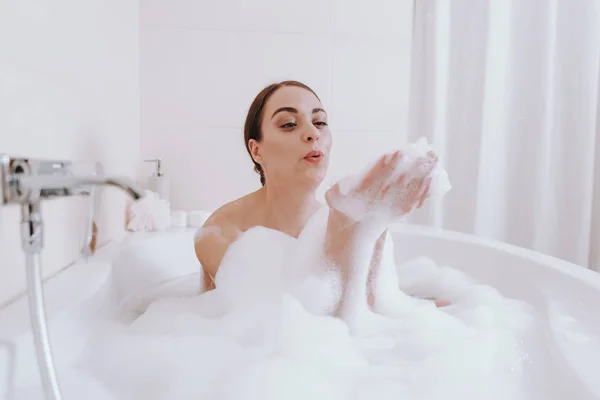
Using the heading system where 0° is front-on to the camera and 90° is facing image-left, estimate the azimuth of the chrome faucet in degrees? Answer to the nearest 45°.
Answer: approximately 270°

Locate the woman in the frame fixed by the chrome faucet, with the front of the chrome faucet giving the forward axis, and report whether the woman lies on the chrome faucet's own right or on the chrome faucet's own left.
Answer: on the chrome faucet's own left

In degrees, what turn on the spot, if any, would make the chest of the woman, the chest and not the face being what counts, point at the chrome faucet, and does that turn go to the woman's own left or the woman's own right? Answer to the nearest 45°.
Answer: approximately 45° to the woman's own right

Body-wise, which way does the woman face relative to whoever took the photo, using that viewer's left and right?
facing the viewer and to the right of the viewer

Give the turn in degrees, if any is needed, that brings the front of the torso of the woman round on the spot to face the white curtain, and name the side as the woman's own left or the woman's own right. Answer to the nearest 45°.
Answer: approximately 90° to the woman's own left

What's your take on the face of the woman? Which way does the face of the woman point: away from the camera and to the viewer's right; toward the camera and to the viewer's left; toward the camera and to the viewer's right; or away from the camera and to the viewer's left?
toward the camera and to the viewer's right

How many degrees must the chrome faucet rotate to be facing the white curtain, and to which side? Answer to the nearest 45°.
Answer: approximately 45° to its left

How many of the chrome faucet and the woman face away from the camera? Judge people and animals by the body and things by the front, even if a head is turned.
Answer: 0
